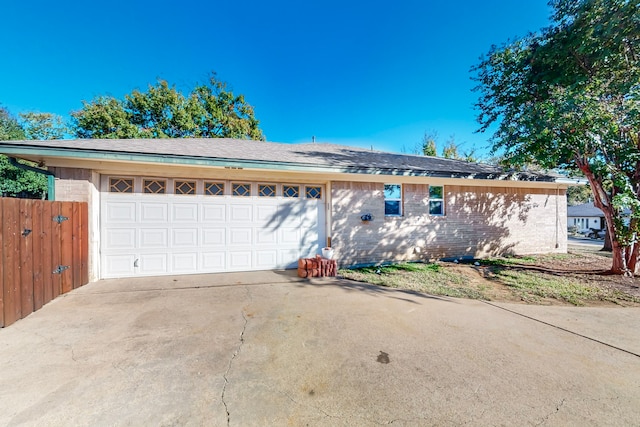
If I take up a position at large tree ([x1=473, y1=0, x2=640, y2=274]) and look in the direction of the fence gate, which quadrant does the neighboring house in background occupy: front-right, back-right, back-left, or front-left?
back-right

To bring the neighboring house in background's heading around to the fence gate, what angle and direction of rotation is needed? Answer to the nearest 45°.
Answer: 0° — it already faces it

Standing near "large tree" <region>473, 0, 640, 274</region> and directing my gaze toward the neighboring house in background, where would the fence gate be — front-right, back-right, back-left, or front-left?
back-left

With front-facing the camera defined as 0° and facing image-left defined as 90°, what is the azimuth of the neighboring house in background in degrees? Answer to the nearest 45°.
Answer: approximately 0°

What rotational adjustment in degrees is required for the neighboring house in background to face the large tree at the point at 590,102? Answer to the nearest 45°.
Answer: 0° — it already faces it
